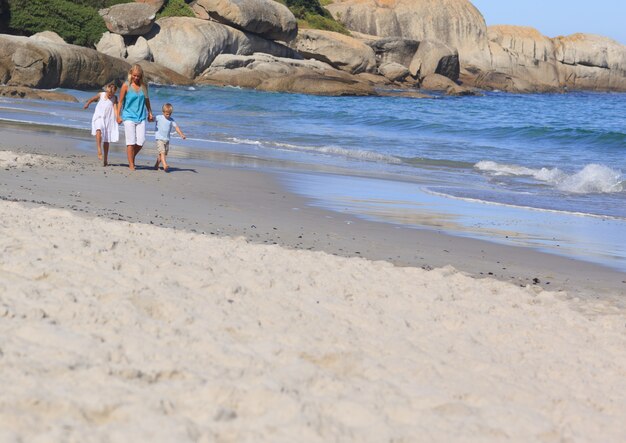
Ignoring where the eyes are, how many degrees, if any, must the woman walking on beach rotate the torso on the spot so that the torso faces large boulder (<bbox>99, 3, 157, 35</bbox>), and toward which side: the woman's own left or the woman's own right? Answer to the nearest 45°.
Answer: approximately 180°

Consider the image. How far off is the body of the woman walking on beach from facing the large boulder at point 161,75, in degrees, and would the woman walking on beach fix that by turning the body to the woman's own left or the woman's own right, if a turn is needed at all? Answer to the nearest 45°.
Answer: approximately 180°

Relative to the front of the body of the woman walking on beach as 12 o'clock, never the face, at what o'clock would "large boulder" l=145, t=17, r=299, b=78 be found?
The large boulder is roughly at 6 o'clock from the woman walking on beach.

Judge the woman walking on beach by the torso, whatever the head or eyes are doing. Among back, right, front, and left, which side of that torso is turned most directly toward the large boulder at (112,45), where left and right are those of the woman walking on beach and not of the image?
back

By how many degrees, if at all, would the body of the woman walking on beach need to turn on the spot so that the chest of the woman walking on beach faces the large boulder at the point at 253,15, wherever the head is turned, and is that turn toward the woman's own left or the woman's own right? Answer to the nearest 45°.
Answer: approximately 180°

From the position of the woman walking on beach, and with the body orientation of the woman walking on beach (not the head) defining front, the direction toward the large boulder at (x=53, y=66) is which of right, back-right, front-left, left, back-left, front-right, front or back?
back

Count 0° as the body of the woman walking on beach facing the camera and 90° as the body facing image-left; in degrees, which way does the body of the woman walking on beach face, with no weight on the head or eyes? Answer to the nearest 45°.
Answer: approximately 0°

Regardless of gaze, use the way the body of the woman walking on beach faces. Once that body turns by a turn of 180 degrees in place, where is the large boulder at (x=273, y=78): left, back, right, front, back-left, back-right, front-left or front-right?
front

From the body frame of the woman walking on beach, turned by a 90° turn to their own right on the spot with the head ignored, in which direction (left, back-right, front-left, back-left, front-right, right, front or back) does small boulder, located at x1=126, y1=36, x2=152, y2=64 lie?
right
